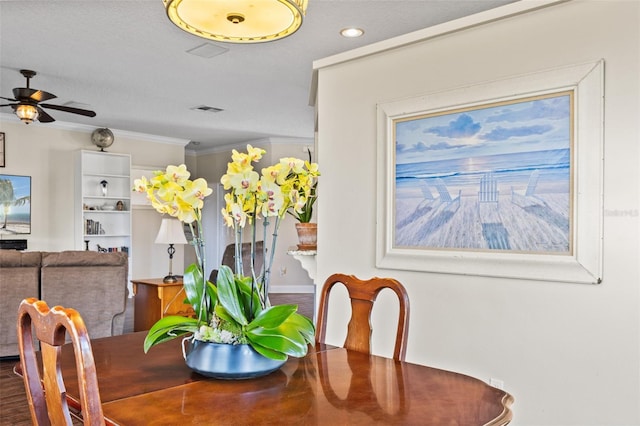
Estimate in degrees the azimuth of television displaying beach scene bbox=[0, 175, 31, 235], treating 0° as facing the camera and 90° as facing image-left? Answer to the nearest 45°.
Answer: approximately 0°

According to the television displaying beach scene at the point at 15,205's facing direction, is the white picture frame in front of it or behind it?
in front

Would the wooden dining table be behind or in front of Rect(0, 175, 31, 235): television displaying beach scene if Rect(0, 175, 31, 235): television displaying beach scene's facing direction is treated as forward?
in front

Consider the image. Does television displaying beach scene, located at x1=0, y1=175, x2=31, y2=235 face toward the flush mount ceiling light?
yes

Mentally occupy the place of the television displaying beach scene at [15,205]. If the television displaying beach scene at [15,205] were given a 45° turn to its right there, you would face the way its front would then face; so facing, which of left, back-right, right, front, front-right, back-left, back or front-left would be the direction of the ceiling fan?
front-left

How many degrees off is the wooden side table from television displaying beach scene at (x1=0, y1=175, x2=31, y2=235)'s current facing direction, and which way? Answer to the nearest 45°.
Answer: approximately 45° to its left

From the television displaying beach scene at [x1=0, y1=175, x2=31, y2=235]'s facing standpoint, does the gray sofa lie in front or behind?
in front

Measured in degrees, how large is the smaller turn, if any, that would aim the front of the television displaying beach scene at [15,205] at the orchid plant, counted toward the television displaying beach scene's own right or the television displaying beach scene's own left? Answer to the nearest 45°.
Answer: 0° — it already faces it

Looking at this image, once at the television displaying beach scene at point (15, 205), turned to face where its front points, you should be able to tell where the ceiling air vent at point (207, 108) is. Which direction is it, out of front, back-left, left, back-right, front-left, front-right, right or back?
front-left

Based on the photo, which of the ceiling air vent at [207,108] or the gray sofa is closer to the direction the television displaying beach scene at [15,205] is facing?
the gray sofa
